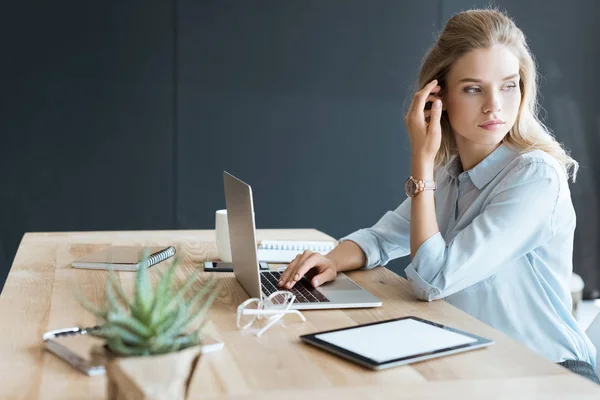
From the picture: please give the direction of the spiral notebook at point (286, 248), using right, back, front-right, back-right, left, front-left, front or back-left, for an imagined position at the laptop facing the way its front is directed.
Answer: left

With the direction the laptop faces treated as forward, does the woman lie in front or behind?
in front

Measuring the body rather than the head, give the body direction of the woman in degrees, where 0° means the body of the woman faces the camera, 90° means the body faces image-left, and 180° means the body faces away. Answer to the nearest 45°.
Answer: approximately 45°

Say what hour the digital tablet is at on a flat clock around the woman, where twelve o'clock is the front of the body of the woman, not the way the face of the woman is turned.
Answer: The digital tablet is roughly at 11 o'clock from the woman.

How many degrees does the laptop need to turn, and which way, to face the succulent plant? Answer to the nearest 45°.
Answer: approximately 90° to its right

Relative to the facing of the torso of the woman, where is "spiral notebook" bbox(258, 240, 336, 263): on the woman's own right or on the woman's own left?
on the woman's own right

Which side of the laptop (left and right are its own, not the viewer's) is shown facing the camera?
right

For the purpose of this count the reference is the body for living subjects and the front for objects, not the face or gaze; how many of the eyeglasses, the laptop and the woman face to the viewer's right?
1
